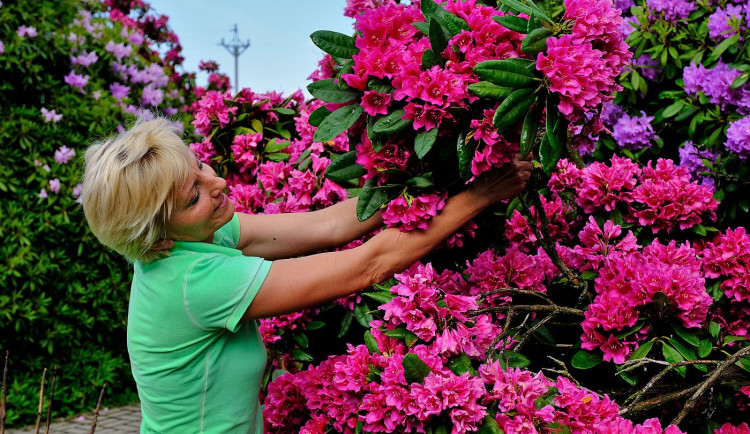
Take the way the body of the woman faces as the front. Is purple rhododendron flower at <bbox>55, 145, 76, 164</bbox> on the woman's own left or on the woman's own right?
on the woman's own left

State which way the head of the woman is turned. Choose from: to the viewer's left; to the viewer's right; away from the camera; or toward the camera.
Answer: to the viewer's right

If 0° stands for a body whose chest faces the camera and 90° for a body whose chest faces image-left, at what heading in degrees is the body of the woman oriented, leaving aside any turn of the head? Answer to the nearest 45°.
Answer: approximately 270°

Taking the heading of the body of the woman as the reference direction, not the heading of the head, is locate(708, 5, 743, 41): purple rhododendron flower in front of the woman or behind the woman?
in front

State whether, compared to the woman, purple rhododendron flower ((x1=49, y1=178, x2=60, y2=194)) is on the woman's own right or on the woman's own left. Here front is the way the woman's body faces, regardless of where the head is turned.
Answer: on the woman's own left
